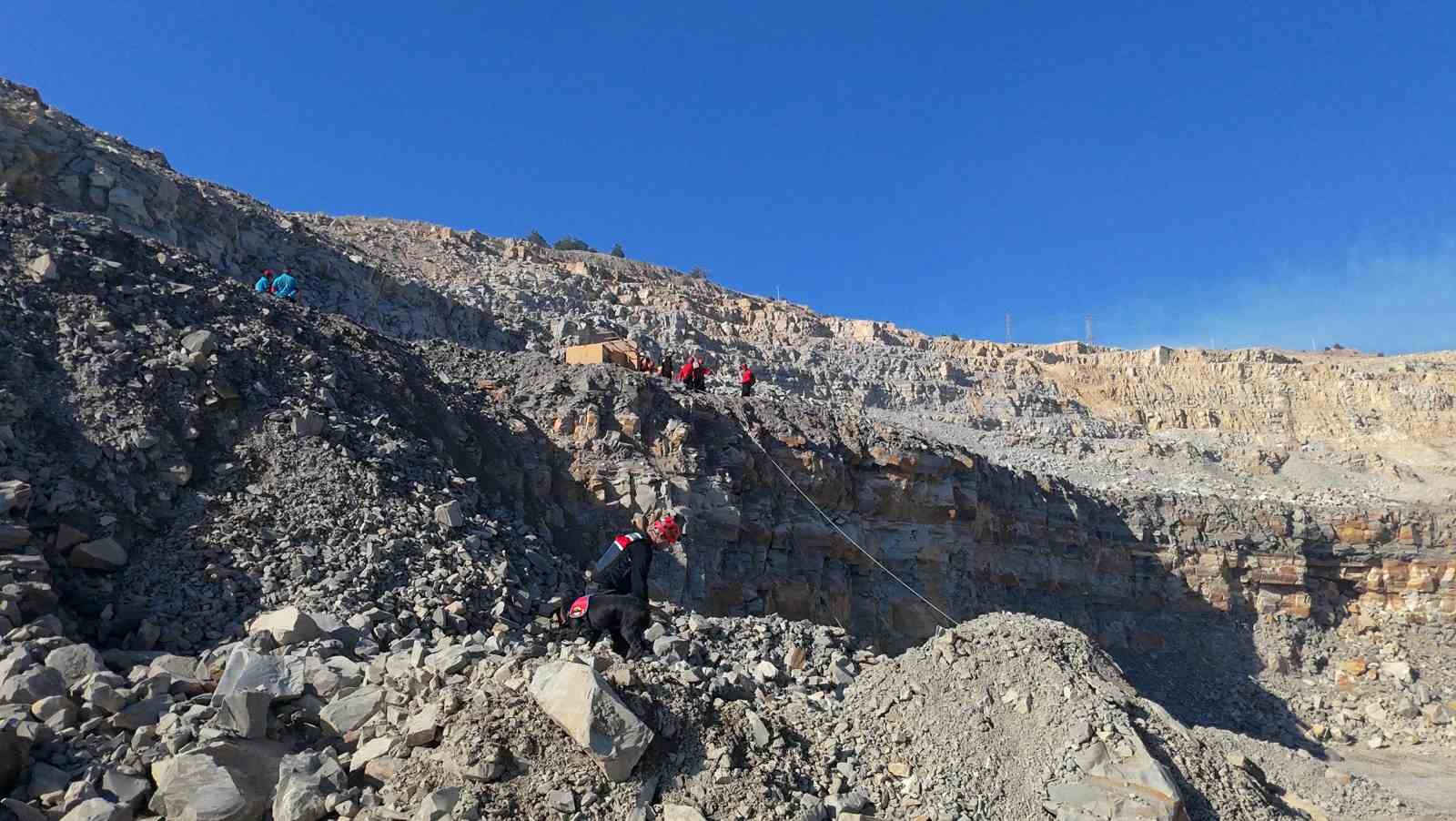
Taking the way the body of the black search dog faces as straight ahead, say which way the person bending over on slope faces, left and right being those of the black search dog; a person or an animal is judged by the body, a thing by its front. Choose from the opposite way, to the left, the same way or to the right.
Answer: the opposite way

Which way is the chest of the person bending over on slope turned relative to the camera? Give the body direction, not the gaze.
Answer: to the viewer's right

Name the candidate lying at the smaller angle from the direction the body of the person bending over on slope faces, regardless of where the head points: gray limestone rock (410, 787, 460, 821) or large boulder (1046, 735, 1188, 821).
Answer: the large boulder

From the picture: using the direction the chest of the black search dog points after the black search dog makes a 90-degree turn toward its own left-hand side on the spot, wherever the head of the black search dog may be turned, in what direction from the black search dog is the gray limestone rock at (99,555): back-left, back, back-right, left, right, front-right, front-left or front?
right

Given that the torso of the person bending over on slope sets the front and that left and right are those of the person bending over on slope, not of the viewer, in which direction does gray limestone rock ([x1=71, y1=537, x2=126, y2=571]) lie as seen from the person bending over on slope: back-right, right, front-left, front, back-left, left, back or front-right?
back

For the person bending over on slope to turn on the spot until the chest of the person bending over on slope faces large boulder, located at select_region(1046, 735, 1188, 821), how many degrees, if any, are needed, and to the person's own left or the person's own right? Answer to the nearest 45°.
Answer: approximately 45° to the person's own right

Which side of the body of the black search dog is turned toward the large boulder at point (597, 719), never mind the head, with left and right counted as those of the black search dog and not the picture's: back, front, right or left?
left

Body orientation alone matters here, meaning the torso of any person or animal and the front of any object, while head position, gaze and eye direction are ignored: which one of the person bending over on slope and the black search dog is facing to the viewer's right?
the person bending over on slope

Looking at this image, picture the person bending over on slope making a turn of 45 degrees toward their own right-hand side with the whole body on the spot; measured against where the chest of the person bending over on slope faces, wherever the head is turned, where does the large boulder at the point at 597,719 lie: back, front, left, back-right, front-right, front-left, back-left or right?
front-right

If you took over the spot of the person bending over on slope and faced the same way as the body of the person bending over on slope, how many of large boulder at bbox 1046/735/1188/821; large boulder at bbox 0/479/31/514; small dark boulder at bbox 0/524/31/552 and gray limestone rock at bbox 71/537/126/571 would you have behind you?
3

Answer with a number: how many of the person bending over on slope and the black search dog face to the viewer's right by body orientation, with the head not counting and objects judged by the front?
1

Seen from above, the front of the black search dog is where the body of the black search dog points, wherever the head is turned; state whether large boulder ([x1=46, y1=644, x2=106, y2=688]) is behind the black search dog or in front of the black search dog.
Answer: in front

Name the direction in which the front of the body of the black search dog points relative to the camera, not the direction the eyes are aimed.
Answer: to the viewer's left

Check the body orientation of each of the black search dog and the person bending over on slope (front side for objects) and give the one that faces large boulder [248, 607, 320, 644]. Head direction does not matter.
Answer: the black search dog

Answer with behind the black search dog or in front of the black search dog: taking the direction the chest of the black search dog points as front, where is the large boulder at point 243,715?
in front

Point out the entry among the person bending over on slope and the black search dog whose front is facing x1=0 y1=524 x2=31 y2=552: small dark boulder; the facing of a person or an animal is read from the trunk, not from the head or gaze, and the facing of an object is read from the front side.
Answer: the black search dog

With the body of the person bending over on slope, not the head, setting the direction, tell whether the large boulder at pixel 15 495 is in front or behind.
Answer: behind
